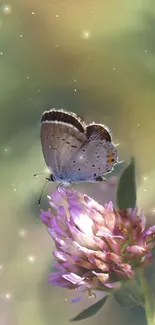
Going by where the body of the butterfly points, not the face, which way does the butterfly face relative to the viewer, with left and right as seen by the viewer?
facing to the left of the viewer
